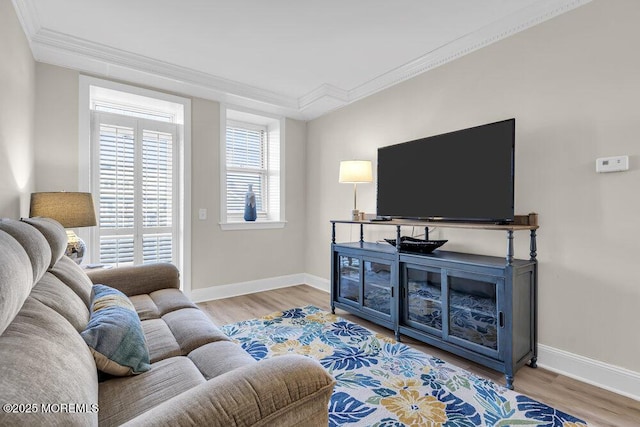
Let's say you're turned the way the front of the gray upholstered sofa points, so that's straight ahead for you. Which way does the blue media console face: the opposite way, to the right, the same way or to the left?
the opposite way

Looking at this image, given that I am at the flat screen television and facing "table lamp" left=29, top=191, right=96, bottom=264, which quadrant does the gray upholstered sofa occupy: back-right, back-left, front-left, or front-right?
front-left

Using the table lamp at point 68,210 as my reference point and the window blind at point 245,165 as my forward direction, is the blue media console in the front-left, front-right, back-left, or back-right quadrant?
front-right

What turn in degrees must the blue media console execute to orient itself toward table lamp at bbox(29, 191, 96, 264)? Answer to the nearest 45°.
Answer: approximately 45° to its right

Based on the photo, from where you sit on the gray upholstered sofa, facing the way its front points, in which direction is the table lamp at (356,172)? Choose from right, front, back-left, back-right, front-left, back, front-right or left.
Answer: front-left

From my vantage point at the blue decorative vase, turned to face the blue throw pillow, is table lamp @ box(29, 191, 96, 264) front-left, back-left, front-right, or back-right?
front-right

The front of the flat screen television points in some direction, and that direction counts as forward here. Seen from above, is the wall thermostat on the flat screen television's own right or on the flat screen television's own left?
on the flat screen television's own left

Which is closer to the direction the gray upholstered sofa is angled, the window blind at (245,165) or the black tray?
the black tray

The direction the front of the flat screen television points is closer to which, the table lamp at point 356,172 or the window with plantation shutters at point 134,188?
the window with plantation shutters

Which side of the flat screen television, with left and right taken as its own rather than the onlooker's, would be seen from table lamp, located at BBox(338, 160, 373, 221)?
right

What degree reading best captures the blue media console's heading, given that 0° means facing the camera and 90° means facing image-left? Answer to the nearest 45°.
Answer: approximately 45°

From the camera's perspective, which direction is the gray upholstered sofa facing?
to the viewer's right

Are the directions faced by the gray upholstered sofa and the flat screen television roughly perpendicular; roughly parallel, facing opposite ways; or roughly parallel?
roughly parallel, facing opposite ways

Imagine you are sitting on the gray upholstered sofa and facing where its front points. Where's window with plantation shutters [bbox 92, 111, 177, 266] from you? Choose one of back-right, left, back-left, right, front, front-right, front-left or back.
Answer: left

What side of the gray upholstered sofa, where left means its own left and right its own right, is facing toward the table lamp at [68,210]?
left
